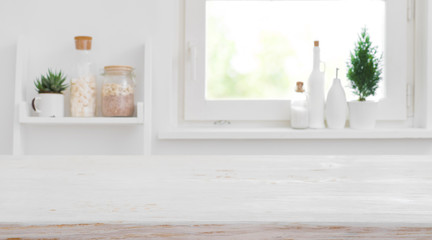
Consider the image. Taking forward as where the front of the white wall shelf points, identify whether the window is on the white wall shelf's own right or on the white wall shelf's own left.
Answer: on the white wall shelf's own left

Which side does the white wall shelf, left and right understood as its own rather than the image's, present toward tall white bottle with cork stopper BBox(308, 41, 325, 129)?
left

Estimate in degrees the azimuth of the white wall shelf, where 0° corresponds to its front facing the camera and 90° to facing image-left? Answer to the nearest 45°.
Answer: approximately 0°

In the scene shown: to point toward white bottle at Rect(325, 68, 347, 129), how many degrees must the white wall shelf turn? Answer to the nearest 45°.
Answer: approximately 90° to its left

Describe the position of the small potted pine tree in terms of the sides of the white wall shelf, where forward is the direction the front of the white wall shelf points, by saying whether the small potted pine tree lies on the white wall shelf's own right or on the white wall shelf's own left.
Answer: on the white wall shelf's own left
